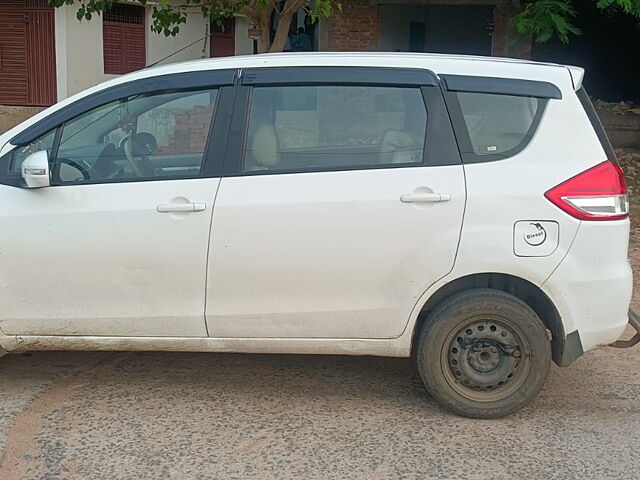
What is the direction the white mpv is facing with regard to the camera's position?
facing to the left of the viewer
